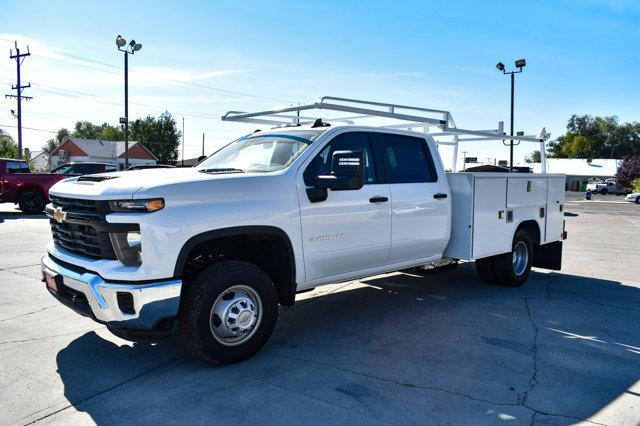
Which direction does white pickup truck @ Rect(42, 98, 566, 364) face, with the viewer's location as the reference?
facing the viewer and to the left of the viewer

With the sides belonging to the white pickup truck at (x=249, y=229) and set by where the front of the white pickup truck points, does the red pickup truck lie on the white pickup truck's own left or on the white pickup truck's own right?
on the white pickup truck's own right
